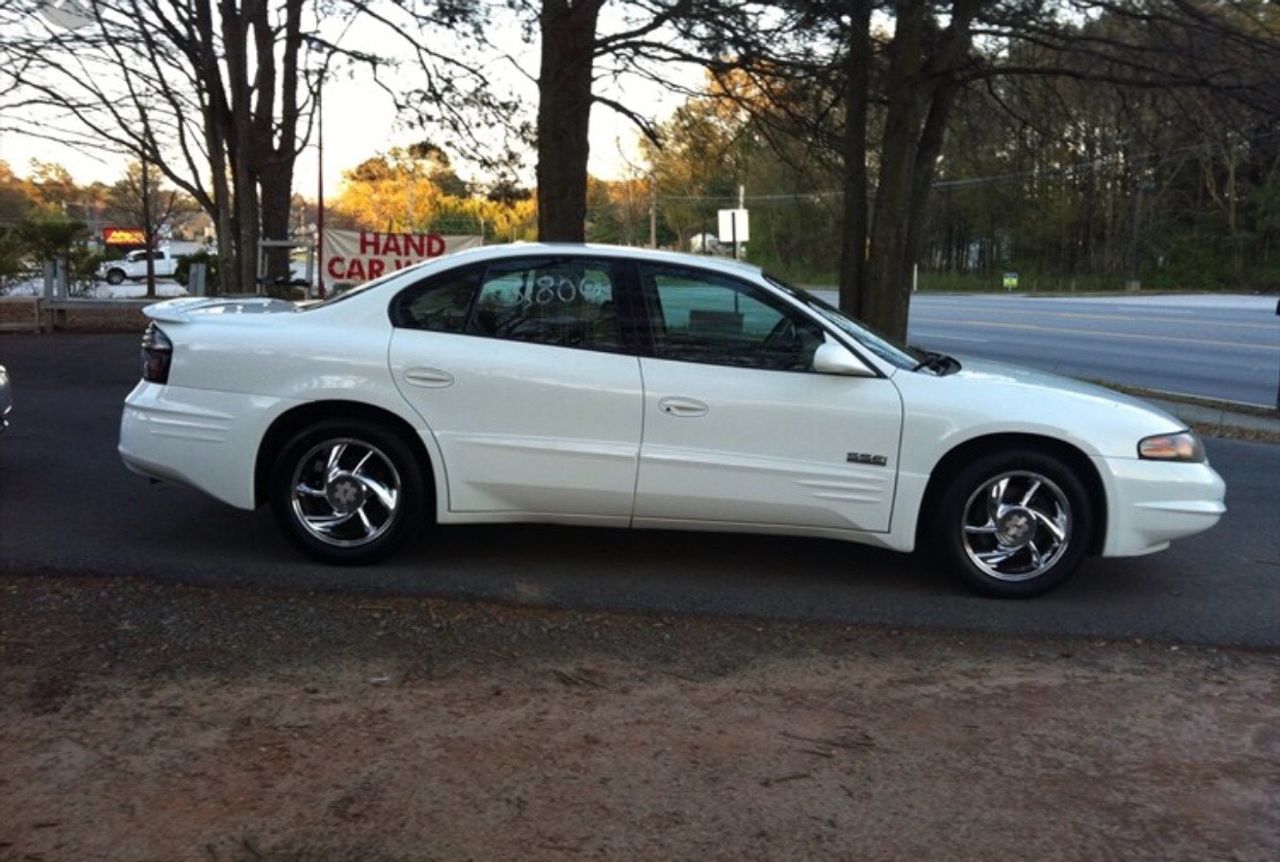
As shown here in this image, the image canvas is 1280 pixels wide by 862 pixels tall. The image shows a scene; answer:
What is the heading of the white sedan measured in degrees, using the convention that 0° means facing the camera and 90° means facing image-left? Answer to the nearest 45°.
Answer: approximately 270°

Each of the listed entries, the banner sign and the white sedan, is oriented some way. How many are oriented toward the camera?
1

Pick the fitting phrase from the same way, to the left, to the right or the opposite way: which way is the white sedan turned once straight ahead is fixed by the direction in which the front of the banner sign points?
to the left

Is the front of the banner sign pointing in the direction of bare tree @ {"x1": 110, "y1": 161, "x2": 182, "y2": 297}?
no

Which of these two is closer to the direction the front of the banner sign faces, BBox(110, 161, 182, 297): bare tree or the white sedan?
the white sedan

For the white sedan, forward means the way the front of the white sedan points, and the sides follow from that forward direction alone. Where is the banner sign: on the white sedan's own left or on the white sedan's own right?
on the white sedan's own left

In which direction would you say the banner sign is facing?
toward the camera

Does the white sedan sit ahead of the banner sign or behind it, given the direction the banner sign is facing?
ahead

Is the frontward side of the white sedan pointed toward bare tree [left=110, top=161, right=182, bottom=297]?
no

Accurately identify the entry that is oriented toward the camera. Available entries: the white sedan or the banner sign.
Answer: the banner sign
